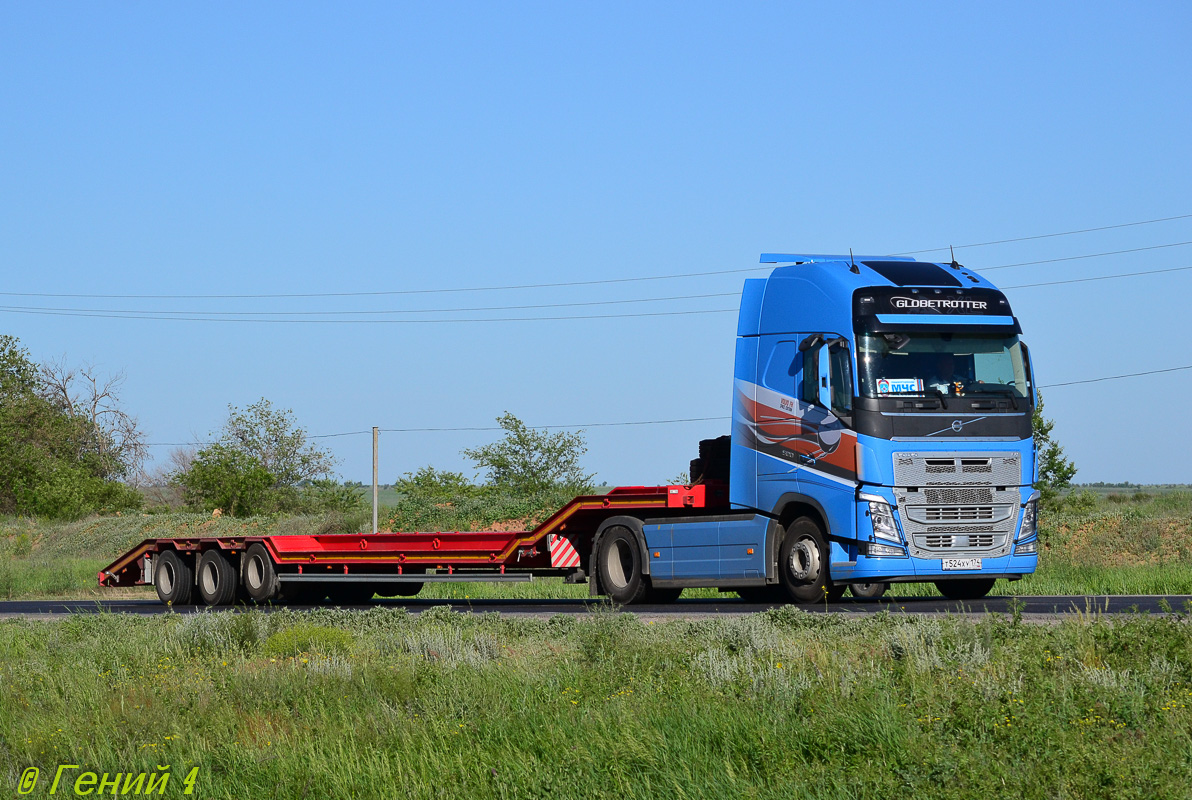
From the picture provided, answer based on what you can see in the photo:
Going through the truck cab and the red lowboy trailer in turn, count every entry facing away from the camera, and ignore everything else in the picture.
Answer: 0

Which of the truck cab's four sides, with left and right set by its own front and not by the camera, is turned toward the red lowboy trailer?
back

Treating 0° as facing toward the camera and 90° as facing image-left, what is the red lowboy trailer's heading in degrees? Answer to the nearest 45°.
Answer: approximately 315°

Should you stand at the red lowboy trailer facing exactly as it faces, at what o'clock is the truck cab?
The truck cab is roughly at 12 o'clock from the red lowboy trailer.

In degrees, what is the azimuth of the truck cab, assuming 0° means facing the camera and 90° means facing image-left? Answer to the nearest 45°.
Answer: approximately 315°

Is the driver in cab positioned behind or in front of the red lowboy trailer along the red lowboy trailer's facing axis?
in front
